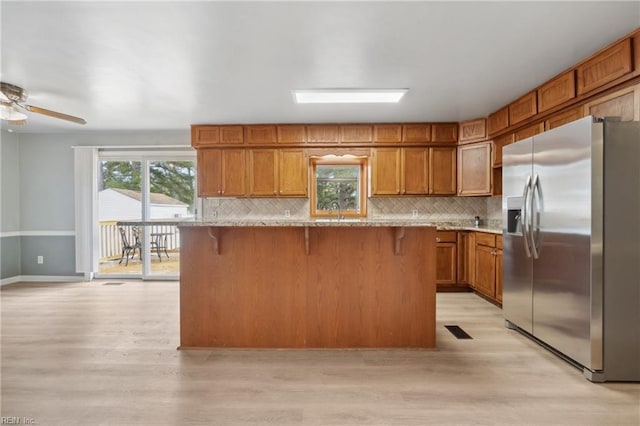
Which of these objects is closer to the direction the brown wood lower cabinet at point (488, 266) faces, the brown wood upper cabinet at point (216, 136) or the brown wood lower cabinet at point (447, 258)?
the brown wood upper cabinet

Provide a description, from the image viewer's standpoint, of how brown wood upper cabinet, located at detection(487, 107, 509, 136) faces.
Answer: facing the viewer and to the left of the viewer

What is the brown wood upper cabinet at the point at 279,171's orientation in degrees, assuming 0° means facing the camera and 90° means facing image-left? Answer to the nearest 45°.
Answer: approximately 0°

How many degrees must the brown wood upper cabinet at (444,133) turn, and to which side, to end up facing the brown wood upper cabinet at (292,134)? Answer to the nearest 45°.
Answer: approximately 90° to its right

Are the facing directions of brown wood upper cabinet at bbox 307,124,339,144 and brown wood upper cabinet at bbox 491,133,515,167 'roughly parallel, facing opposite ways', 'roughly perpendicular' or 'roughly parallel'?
roughly perpendicular

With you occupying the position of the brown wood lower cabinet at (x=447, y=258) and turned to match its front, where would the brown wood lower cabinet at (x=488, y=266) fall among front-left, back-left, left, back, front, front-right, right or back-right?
front-left

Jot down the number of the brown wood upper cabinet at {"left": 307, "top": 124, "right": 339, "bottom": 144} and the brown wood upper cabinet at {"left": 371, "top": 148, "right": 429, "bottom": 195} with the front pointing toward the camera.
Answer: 2

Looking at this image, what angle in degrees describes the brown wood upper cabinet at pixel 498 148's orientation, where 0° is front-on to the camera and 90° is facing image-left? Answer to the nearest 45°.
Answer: approximately 45°

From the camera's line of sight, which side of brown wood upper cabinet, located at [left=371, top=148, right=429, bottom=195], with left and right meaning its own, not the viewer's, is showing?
front

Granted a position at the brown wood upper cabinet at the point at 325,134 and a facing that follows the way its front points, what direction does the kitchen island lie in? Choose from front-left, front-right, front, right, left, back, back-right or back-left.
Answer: front

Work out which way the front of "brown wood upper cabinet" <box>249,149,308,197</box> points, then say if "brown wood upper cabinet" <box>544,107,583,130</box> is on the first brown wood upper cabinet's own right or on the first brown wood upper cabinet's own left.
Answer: on the first brown wood upper cabinet's own left

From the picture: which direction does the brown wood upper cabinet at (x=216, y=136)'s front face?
toward the camera

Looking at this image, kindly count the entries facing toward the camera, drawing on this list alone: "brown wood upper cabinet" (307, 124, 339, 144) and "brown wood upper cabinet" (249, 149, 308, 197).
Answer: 2
